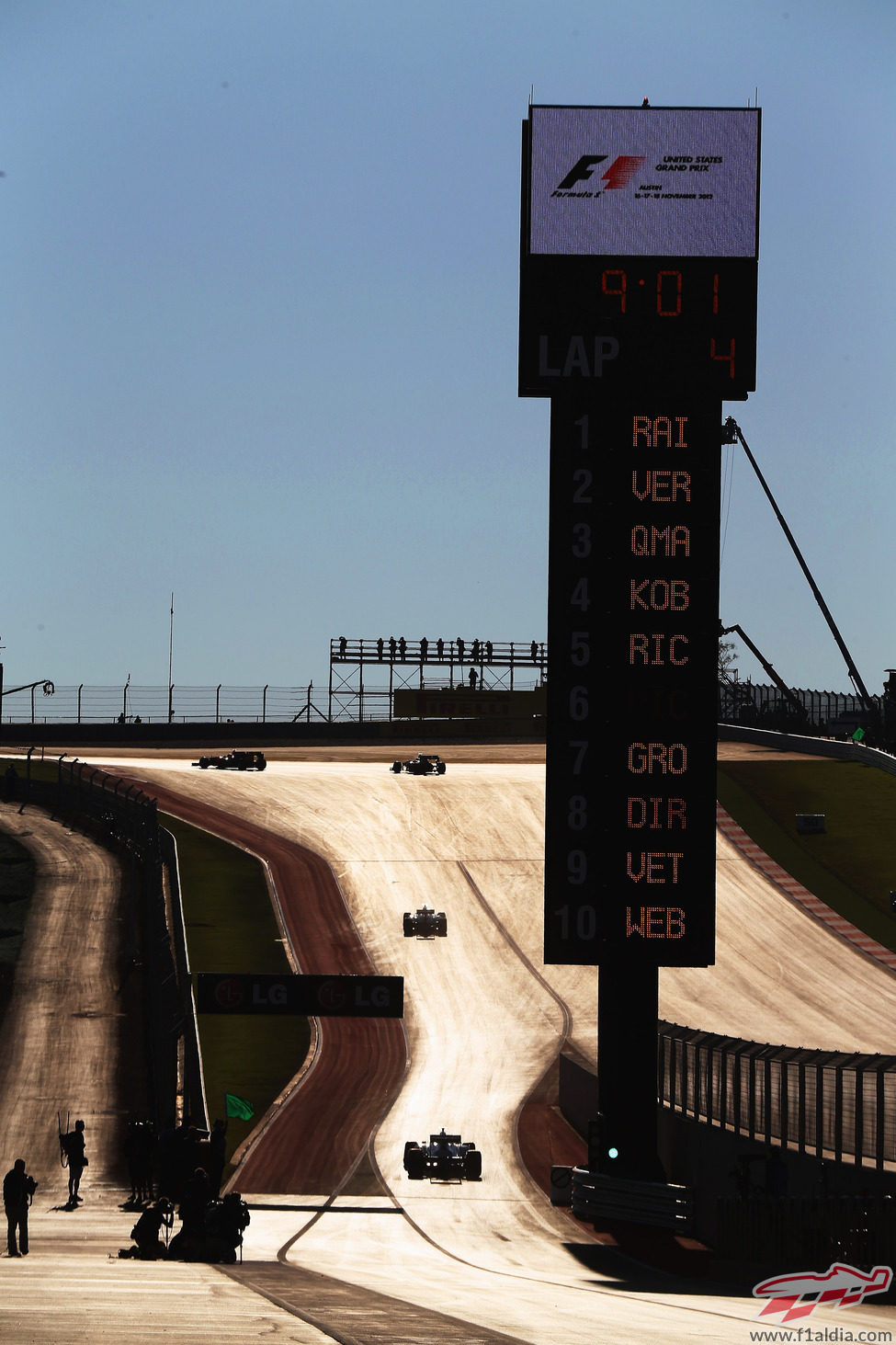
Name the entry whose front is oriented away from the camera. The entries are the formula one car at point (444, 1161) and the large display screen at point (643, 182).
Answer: the formula one car

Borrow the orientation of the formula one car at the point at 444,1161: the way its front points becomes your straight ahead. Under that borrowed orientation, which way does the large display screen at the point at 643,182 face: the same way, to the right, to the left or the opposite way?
the opposite way

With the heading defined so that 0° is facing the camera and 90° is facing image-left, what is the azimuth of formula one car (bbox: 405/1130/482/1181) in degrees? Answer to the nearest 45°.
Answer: approximately 180°

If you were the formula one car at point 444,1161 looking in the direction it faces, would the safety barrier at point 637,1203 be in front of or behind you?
behind

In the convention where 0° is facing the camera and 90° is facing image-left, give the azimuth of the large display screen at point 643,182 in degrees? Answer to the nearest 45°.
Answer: approximately 0°

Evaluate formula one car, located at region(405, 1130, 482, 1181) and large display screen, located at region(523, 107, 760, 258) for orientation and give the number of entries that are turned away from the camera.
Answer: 1
